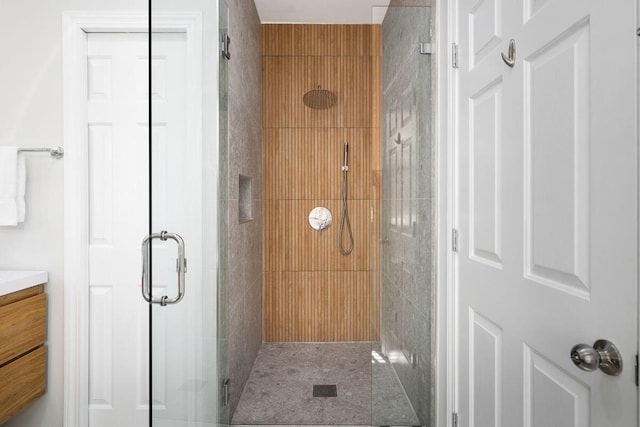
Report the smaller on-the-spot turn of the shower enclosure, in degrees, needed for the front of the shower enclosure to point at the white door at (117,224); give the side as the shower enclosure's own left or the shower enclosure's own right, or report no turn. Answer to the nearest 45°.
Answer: approximately 90° to the shower enclosure's own right

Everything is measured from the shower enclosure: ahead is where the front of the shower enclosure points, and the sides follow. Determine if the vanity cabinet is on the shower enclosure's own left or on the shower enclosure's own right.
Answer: on the shower enclosure's own right

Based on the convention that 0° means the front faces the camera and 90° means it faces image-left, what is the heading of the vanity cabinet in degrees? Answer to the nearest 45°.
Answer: approximately 315°

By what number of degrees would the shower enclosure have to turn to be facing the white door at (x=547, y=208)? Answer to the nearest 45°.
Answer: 0° — it already faces it
